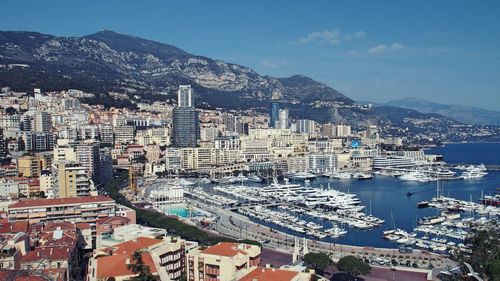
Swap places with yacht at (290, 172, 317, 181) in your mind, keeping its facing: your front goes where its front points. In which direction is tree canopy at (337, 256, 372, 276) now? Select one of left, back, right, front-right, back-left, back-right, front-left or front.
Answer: right

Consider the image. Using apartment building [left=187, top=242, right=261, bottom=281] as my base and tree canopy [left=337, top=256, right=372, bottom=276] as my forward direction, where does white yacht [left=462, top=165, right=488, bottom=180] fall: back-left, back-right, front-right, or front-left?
front-left

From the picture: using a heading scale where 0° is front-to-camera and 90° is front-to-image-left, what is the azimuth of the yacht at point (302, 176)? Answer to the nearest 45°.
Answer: approximately 270°

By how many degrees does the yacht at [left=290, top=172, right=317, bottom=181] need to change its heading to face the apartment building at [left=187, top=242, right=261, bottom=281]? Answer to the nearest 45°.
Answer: approximately 90° to its right

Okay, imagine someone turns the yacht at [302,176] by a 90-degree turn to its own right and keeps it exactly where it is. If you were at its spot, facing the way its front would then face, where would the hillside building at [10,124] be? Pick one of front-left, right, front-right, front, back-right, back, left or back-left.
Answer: right
